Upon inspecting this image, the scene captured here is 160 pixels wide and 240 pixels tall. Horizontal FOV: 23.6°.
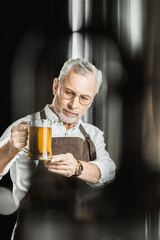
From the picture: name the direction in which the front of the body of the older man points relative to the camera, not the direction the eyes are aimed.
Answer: toward the camera

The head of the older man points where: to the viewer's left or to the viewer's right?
to the viewer's left
